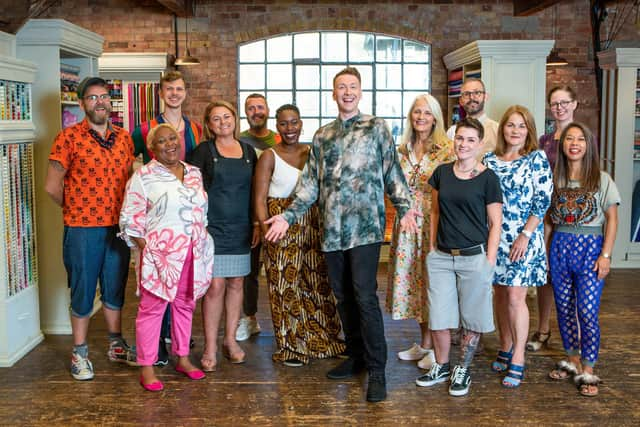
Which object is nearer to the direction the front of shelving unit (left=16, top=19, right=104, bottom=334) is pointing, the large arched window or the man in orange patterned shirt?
the man in orange patterned shirt

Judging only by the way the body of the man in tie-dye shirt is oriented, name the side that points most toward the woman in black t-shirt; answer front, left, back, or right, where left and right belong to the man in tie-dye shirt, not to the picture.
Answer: left

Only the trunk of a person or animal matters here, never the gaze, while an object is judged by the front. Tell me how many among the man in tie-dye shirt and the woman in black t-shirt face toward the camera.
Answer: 2

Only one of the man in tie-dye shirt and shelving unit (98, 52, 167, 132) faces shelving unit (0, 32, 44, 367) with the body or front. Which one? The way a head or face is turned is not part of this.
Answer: shelving unit (98, 52, 167, 132)

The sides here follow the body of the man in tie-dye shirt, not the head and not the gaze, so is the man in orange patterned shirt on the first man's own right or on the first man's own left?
on the first man's own right

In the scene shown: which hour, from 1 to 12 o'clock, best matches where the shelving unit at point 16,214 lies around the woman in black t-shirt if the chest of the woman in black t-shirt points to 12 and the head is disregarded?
The shelving unit is roughly at 3 o'clock from the woman in black t-shirt.

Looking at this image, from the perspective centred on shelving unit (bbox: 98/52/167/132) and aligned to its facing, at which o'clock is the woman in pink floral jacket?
The woman in pink floral jacket is roughly at 12 o'clock from the shelving unit.

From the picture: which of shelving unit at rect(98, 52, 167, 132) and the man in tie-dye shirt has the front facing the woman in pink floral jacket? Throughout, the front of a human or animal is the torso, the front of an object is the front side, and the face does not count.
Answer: the shelving unit

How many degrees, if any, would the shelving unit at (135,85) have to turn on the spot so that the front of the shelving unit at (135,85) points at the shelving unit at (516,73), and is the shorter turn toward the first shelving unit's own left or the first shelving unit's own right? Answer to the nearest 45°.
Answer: approximately 45° to the first shelving unit's own left

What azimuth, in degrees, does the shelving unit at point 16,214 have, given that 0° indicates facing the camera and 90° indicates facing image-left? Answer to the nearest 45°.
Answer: approximately 315°
